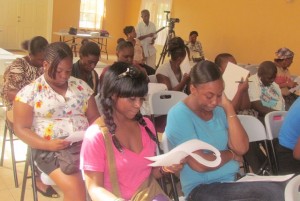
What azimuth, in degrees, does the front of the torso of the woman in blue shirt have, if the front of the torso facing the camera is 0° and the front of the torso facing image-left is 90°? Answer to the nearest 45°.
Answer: approximately 315°

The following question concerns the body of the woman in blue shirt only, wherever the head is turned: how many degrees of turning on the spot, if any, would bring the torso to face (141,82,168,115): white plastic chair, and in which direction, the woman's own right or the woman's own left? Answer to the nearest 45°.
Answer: approximately 180°

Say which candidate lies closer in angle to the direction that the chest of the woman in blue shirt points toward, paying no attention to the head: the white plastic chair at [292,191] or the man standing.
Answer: the white plastic chair

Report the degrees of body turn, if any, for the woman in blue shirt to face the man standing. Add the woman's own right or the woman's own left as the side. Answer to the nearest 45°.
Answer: approximately 135° to the woman's own left

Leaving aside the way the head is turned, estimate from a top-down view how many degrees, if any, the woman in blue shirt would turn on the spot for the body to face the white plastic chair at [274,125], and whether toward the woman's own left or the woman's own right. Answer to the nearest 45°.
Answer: approximately 90° to the woman's own left

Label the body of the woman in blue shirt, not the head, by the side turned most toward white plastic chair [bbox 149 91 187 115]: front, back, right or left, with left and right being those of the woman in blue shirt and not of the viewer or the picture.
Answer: back
